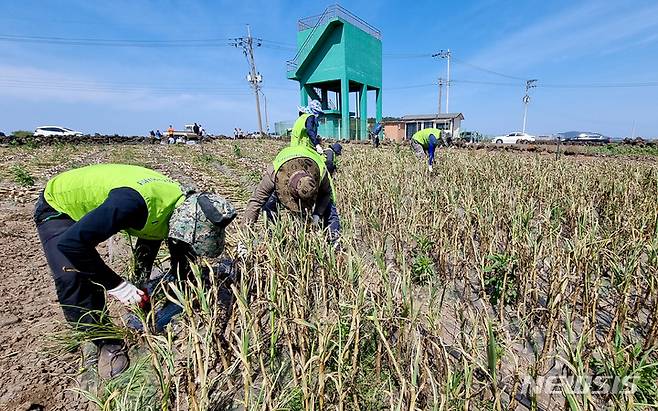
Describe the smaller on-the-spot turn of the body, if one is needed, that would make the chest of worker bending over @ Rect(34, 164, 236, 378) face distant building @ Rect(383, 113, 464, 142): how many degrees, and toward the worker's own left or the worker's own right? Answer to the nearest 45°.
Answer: approximately 45° to the worker's own left

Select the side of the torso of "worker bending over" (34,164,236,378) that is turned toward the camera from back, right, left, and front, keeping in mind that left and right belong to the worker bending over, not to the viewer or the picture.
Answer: right

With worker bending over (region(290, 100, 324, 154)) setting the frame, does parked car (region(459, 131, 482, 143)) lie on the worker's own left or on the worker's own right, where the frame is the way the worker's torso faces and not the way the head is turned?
on the worker's own left

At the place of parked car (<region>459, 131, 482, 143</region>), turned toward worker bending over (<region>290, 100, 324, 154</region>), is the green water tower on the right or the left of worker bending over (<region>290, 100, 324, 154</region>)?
right

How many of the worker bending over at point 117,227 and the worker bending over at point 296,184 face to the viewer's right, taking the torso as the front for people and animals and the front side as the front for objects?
1

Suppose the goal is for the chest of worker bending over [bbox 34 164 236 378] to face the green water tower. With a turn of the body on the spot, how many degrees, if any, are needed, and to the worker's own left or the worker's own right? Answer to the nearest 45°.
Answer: approximately 45° to the worker's own left

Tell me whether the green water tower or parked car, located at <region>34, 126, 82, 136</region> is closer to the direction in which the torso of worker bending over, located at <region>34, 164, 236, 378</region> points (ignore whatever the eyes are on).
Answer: the green water tower

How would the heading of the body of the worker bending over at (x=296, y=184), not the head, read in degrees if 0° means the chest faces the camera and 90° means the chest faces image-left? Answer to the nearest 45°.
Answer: approximately 0°
